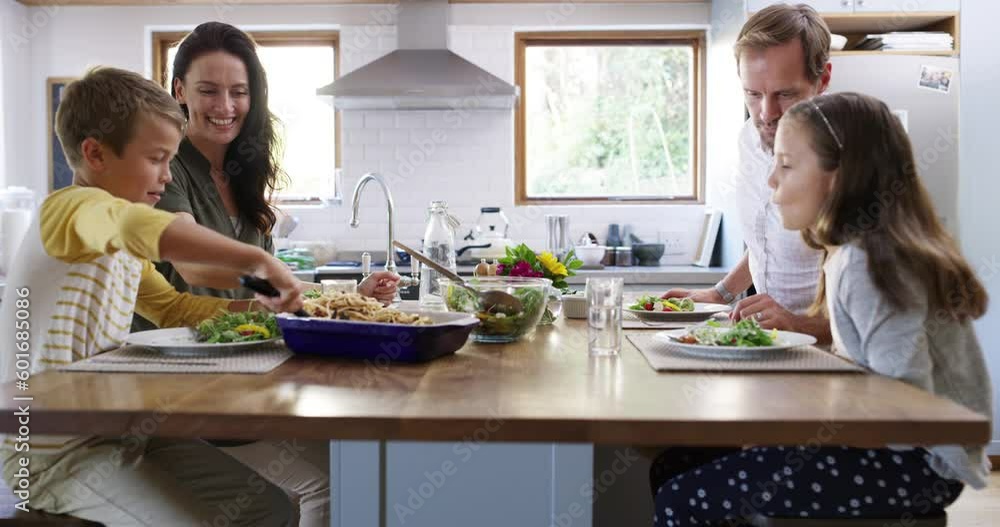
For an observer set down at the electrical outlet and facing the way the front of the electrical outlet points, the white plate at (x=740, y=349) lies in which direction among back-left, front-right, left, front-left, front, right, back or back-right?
front

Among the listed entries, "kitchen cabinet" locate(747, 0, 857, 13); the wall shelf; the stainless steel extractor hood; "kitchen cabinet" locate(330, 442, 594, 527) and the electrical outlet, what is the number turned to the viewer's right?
0

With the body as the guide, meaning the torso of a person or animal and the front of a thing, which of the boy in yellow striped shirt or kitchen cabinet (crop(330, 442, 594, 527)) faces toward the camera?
the kitchen cabinet

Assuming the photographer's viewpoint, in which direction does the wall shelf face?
facing the viewer

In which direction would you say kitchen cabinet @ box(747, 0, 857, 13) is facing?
toward the camera

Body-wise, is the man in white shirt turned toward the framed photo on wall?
no

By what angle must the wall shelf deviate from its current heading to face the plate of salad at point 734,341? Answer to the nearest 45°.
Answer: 0° — it already faces it

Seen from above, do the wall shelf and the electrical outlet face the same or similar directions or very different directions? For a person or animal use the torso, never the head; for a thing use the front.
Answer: same or similar directions

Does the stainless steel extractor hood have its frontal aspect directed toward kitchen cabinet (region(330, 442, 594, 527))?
yes

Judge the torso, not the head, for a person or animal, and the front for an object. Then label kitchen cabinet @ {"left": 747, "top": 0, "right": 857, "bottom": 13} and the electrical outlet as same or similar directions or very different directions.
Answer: same or similar directions

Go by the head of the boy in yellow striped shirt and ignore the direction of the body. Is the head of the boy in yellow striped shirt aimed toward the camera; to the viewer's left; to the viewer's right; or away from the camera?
to the viewer's right

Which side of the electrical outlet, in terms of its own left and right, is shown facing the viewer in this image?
front

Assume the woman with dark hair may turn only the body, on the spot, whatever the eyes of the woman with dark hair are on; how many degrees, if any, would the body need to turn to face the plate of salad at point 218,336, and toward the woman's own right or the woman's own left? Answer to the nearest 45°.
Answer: approximately 45° to the woman's own right

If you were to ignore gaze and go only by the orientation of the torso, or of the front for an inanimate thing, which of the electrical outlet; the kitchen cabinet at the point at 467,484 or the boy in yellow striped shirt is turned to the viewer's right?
the boy in yellow striped shirt

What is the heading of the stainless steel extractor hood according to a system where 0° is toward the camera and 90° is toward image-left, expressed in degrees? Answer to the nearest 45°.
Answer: approximately 0°

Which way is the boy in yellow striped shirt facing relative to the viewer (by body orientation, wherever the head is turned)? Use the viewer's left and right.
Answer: facing to the right of the viewer

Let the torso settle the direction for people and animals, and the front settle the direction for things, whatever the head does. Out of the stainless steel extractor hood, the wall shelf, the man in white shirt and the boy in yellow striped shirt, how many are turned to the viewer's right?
1

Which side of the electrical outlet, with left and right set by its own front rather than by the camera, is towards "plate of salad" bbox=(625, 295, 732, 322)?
front
